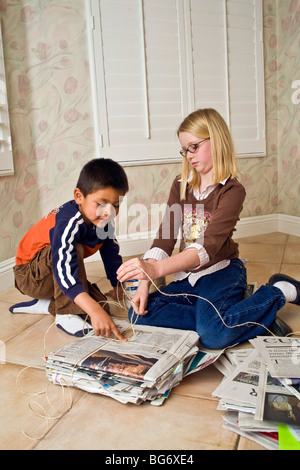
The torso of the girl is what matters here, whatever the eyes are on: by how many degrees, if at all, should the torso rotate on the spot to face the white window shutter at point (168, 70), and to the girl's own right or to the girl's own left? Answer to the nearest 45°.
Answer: approximately 135° to the girl's own right

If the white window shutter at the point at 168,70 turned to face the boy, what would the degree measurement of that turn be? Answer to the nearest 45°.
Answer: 0° — it already faces them

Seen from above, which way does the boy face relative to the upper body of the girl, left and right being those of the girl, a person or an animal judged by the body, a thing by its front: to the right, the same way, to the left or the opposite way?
to the left

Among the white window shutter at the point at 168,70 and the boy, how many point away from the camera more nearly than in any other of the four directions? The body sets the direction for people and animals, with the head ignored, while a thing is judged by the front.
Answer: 0

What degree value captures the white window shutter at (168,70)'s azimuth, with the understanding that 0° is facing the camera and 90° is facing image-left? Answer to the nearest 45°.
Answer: approximately 0°

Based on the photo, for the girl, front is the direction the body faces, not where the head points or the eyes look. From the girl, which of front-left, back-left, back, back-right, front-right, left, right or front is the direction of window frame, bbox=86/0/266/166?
back-right

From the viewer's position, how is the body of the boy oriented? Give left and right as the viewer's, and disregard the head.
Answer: facing the viewer and to the right of the viewer

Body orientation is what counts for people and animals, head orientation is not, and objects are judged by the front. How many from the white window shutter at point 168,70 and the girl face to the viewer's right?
0

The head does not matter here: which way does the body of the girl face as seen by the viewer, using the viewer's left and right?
facing the viewer and to the left of the viewer

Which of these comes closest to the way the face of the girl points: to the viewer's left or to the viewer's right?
to the viewer's left

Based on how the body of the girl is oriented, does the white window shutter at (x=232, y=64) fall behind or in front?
behind

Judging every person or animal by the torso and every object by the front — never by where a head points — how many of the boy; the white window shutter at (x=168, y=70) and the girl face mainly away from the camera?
0

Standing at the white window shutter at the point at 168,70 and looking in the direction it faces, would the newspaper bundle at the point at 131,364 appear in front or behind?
in front

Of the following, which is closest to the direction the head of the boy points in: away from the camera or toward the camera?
toward the camera
